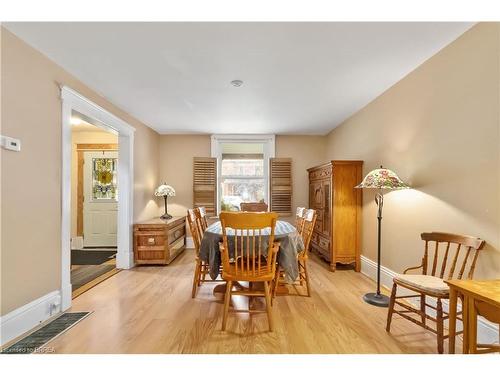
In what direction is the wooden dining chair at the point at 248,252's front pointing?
away from the camera

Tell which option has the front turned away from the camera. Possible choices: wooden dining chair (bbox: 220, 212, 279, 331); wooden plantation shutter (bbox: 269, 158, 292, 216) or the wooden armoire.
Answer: the wooden dining chair

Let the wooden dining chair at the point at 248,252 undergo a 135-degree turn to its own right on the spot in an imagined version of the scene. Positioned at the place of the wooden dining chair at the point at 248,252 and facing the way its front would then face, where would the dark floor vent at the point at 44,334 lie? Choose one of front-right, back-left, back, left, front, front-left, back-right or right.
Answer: back-right

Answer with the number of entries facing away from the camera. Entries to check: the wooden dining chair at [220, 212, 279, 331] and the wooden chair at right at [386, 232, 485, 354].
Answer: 1

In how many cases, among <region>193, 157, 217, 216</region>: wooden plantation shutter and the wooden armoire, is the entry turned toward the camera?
1

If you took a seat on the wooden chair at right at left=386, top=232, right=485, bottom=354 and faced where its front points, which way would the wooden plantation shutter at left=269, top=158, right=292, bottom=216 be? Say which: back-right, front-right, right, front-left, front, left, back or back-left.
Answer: right

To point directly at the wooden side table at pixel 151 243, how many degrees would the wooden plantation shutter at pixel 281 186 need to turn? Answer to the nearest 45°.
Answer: approximately 45° to its right

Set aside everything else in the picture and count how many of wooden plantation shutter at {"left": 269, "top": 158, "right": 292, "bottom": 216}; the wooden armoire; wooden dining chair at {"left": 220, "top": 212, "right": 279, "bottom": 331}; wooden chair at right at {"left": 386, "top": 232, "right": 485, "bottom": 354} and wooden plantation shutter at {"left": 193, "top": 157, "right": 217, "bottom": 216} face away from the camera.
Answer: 1

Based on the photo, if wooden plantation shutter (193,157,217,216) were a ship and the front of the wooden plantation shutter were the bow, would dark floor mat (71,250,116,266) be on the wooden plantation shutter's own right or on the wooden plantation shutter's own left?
on the wooden plantation shutter's own right

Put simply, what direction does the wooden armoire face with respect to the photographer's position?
facing to the left of the viewer

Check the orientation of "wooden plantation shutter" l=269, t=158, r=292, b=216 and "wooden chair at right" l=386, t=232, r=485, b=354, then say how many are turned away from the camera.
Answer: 0

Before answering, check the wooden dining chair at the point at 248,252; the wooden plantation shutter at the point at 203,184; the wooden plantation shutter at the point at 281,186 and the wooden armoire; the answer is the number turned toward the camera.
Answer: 2

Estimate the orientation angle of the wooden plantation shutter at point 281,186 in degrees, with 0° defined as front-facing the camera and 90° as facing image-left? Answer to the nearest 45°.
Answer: approximately 0°

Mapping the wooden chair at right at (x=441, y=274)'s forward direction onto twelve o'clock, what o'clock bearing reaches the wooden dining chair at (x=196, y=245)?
The wooden dining chair is roughly at 1 o'clock from the wooden chair at right.

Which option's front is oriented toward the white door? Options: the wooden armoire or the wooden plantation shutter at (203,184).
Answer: the wooden armoire

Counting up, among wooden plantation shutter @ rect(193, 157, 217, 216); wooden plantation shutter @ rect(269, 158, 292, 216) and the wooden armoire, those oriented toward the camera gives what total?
2

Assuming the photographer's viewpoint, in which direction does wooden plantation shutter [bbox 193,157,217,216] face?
facing the viewer

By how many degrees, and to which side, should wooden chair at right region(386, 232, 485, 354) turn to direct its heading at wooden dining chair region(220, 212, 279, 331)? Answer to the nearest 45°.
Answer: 0° — it already faces it

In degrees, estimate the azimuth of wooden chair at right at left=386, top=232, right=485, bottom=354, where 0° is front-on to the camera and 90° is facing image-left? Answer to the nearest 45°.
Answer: approximately 45°
